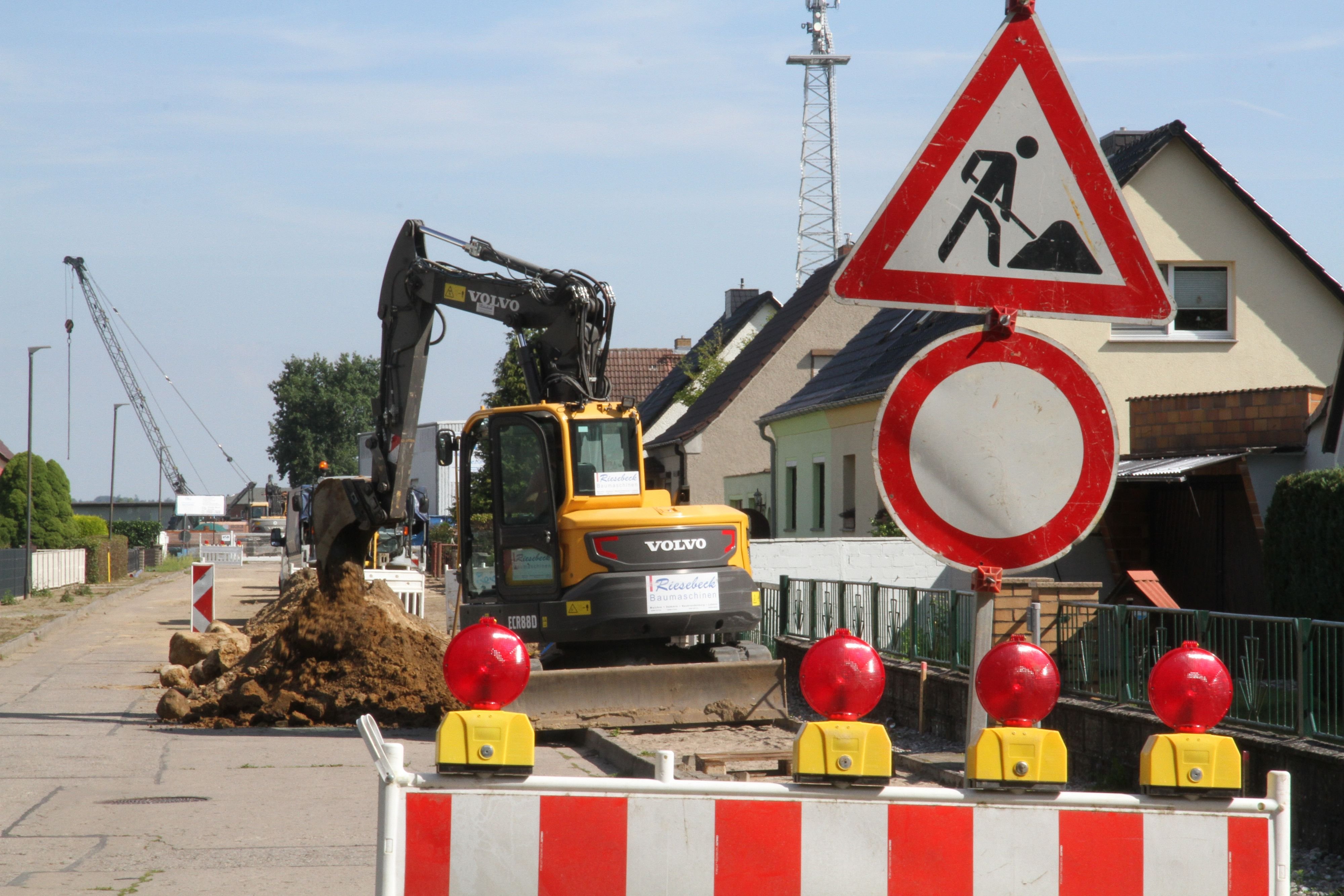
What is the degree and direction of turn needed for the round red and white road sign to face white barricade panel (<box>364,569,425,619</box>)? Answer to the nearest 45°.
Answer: approximately 135° to its right

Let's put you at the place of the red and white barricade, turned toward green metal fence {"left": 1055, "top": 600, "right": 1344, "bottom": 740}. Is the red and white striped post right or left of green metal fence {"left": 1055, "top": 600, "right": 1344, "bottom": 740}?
left

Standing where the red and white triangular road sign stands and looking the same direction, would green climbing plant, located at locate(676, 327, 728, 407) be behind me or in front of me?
behind

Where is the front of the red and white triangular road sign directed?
toward the camera

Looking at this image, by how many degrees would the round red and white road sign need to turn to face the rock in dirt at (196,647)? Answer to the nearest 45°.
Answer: approximately 135° to its right

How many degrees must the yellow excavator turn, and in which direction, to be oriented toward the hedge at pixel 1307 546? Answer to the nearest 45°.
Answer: approximately 135° to its right

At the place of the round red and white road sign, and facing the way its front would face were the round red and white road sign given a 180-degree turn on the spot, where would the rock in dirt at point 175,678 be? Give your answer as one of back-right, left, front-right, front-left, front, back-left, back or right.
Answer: front-left

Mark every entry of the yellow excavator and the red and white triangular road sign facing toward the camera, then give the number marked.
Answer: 1

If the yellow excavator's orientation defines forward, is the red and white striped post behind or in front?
in front

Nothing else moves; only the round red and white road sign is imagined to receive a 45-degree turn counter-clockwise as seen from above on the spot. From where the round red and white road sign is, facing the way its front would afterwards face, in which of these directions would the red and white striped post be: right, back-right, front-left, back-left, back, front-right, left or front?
back

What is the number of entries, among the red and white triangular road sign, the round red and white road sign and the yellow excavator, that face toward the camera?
2

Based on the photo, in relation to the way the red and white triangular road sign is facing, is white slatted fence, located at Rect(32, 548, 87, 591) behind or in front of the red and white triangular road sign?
behind
